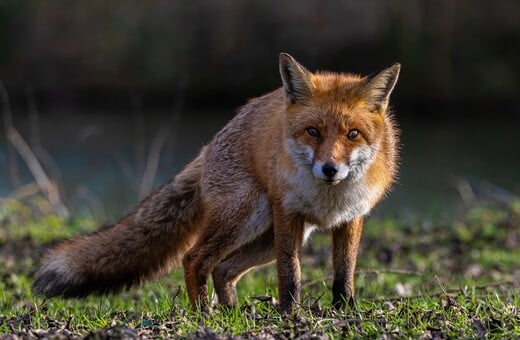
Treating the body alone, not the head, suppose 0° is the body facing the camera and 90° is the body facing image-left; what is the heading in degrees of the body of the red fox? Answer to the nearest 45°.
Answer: approximately 315°
